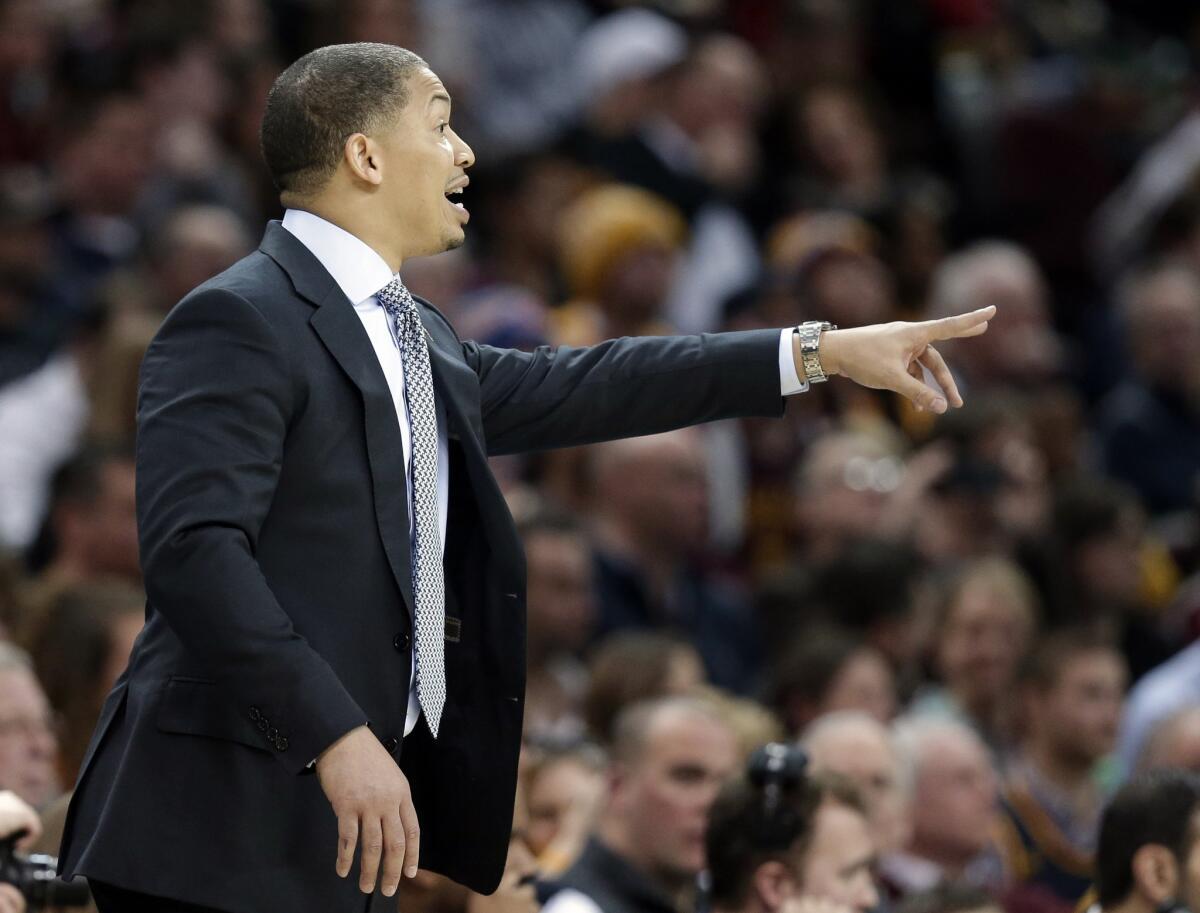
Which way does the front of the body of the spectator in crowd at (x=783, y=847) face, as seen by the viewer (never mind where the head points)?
to the viewer's right

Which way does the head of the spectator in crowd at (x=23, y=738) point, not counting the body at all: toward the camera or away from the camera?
toward the camera

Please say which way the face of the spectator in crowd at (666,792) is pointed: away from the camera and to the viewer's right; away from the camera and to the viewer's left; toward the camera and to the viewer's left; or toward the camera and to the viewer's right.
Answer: toward the camera and to the viewer's right

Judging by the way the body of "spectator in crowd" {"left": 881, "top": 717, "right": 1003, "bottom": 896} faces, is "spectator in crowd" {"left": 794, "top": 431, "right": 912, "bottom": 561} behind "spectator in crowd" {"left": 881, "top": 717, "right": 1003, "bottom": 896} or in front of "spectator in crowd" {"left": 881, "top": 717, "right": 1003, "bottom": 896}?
behind

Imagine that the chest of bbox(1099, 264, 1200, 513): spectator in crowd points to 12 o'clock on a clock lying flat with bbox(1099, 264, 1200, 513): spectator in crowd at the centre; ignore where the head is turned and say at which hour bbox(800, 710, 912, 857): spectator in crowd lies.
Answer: bbox(800, 710, 912, 857): spectator in crowd is roughly at 2 o'clock from bbox(1099, 264, 1200, 513): spectator in crowd.

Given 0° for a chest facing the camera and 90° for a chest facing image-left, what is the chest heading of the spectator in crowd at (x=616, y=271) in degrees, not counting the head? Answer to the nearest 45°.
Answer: approximately 315°

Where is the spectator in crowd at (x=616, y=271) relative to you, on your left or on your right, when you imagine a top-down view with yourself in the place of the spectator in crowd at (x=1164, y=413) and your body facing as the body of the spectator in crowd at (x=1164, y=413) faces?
on your right

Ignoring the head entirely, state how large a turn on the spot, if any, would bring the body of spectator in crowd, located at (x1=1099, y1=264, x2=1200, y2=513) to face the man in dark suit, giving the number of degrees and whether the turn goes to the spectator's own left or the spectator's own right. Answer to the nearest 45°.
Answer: approximately 45° to the spectator's own right

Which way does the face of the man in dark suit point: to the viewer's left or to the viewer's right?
to the viewer's right

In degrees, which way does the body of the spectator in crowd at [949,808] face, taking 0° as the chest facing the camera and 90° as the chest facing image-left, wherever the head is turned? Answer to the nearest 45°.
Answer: approximately 315°

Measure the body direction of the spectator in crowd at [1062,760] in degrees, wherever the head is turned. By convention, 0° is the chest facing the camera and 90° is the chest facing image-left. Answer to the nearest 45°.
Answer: approximately 315°

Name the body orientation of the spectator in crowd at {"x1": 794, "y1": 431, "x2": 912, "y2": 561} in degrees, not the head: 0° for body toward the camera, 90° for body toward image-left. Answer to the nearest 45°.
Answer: approximately 315°

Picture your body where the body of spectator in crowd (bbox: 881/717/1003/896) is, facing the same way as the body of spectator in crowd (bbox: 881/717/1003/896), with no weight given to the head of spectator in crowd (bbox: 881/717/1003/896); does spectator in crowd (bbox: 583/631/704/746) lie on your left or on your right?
on your right

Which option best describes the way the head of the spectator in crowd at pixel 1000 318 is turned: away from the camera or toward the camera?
toward the camera
